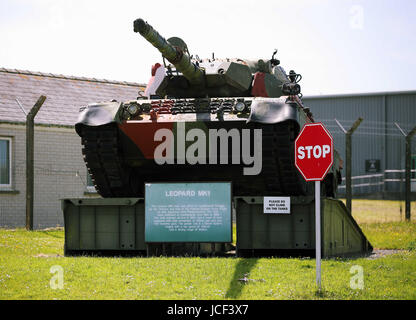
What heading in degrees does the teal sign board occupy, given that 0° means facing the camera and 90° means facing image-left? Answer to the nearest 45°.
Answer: approximately 0°

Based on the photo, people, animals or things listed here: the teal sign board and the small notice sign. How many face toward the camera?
2

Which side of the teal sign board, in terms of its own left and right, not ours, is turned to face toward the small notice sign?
left

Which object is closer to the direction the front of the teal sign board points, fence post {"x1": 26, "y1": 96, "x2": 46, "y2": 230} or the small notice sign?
the small notice sign

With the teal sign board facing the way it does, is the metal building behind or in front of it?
behind

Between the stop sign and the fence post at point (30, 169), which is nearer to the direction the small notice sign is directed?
the stop sign

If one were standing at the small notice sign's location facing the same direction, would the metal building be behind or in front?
behind

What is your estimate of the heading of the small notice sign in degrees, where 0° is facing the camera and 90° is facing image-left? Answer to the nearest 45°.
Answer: approximately 0°

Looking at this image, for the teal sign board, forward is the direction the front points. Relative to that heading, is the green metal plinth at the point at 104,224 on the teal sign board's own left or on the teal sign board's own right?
on the teal sign board's own right
